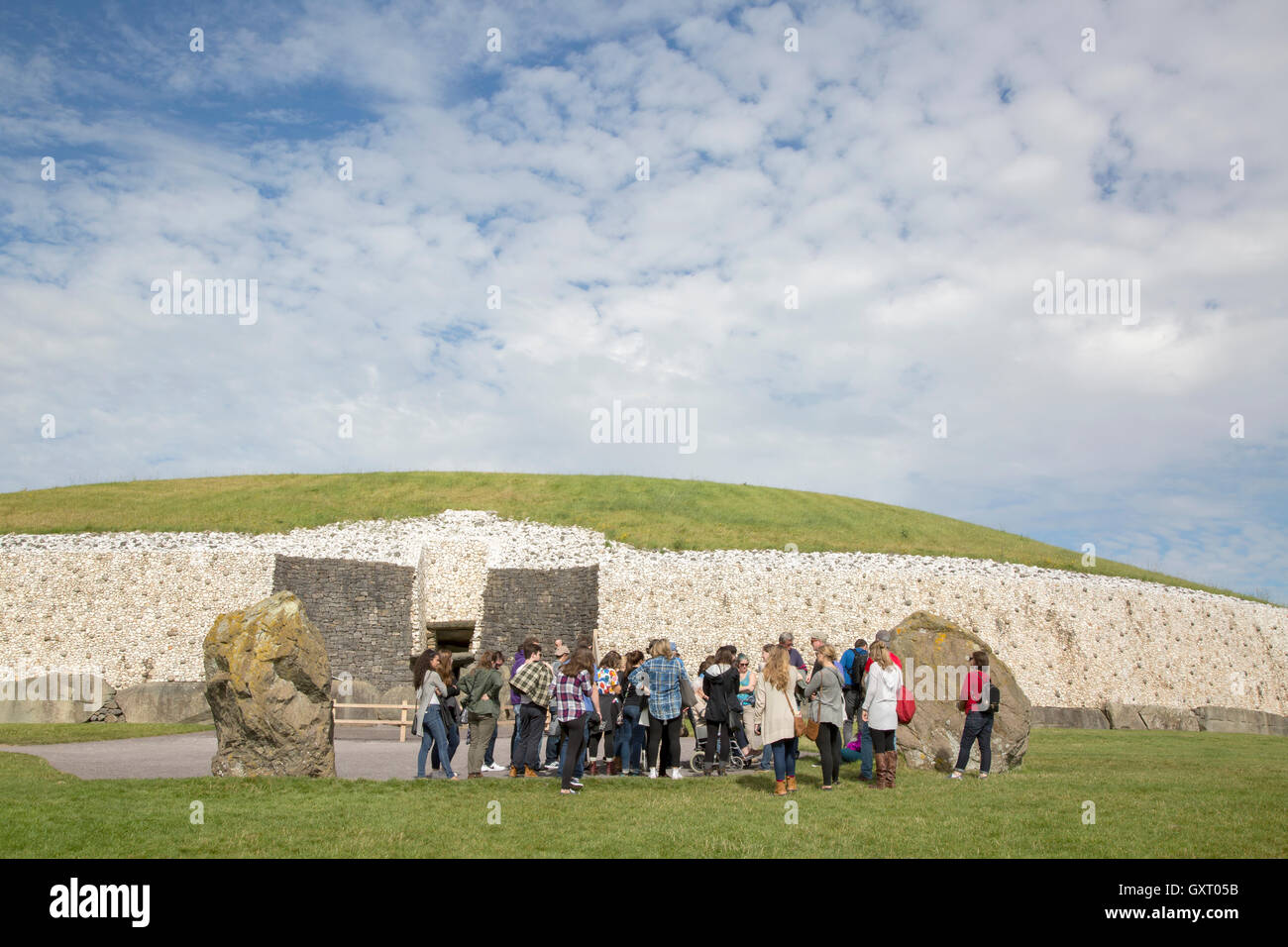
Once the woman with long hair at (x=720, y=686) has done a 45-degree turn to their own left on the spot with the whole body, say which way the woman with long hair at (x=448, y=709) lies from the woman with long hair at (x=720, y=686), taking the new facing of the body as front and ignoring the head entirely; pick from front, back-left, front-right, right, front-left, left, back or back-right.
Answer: front-left

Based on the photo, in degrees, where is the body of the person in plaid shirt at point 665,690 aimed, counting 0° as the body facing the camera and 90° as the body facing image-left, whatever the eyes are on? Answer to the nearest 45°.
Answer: approximately 180°

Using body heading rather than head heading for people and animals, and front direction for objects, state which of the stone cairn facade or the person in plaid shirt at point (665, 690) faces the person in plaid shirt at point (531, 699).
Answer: the stone cairn facade

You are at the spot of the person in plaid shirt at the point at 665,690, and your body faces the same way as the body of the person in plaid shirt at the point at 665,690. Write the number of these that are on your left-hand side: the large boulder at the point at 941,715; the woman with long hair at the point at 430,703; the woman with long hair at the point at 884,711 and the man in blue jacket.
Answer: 1

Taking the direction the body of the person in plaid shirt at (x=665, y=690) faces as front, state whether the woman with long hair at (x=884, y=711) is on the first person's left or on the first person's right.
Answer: on the first person's right

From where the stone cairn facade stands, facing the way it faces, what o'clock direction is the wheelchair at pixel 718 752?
The wheelchair is roughly at 12 o'clock from the stone cairn facade.

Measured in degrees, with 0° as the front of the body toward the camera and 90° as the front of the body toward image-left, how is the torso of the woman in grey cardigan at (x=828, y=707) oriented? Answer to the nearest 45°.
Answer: approximately 135°

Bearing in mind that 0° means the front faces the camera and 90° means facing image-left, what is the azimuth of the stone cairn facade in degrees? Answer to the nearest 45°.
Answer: approximately 0°

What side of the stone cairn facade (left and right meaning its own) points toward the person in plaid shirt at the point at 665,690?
front

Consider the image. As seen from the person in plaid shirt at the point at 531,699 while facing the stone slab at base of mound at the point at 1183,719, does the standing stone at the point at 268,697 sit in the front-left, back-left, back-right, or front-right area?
back-left

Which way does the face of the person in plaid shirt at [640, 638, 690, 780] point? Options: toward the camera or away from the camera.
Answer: away from the camera
